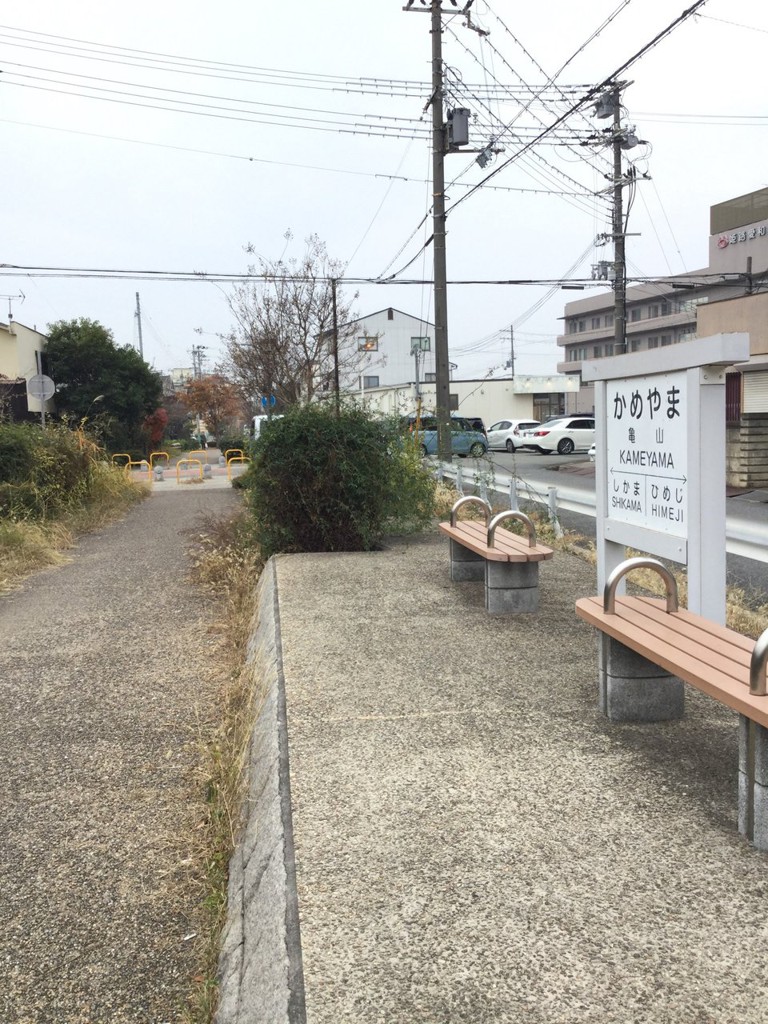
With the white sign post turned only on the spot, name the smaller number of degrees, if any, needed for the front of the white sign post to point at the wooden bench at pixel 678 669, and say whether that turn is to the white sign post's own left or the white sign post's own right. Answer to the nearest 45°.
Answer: approximately 45° to the white sign post's own left

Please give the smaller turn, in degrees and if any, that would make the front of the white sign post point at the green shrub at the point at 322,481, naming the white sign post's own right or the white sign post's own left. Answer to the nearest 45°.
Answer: approximately 90° to the white sign post's own right

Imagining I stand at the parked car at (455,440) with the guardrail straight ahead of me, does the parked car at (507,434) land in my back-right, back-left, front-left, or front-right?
back-left

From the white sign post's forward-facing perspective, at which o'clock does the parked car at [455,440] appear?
The parked car is roughly at 4 o'clock from the white sign post.

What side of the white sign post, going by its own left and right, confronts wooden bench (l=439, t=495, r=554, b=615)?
right

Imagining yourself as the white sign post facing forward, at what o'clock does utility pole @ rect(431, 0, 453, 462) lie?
The utility pole is roughly at 4 o'clock from the white sign post.

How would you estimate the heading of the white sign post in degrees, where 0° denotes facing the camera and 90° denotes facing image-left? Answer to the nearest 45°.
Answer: approximately 45°

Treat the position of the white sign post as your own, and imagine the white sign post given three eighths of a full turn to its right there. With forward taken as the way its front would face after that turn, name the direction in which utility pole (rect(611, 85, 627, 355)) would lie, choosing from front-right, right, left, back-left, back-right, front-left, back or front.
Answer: front

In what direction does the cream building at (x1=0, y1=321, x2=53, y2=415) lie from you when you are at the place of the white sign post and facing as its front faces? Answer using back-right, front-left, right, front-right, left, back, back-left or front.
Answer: right
